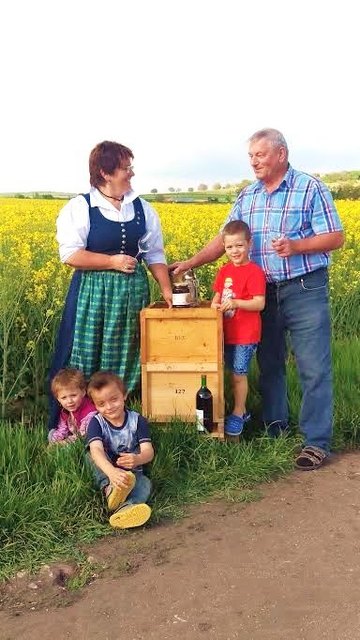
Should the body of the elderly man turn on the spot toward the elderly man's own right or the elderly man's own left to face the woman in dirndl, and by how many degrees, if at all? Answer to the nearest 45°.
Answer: approximately 45° to the elderly man's own right

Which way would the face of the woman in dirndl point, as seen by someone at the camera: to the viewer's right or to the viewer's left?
to the viewer's right

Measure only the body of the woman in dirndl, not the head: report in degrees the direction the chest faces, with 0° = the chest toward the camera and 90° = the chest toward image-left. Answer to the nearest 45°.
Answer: approximately 315°
